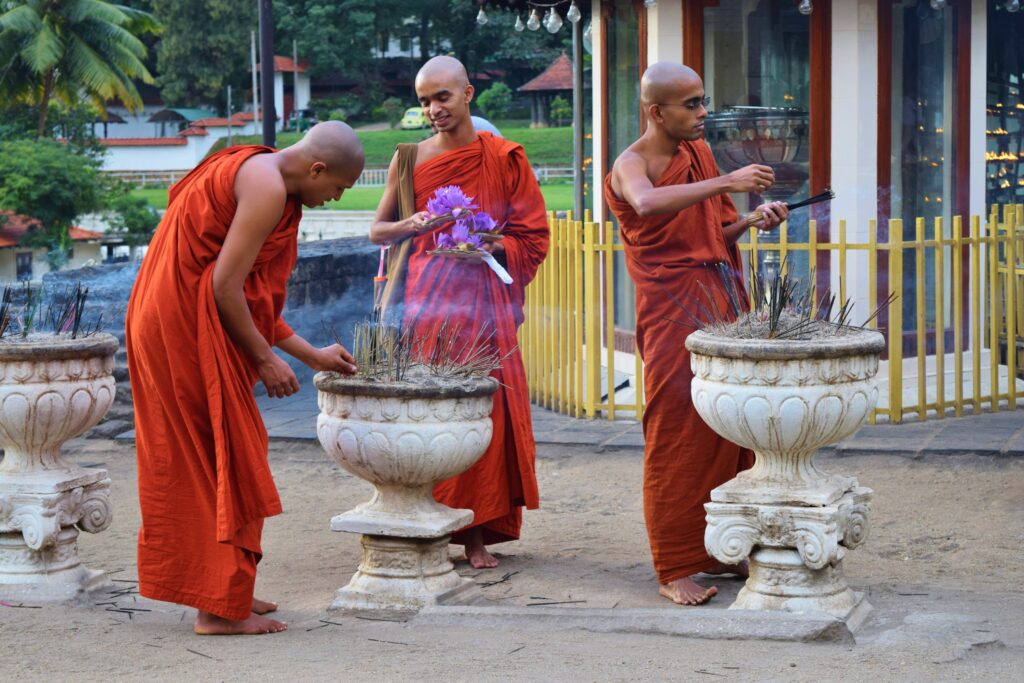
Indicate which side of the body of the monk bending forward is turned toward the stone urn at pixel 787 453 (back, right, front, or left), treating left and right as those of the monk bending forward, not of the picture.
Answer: front

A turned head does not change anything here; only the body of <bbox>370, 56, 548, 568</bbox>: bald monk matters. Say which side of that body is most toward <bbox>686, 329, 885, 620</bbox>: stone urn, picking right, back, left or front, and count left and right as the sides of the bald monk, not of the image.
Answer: left

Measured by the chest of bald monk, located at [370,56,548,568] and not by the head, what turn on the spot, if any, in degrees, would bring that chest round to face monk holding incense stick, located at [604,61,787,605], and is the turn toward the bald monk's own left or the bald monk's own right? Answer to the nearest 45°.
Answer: approximately 90° to the bald monk's own left

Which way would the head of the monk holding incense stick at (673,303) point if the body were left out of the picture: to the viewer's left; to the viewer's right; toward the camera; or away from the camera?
to the viewer's right

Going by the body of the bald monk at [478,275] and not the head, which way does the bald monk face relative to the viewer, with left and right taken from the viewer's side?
facing the viewer and to the left of the viewer

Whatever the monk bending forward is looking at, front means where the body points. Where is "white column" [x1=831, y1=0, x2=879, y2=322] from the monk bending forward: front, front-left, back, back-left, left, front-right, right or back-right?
front-left

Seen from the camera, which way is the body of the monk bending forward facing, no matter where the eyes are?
to the viewer's right

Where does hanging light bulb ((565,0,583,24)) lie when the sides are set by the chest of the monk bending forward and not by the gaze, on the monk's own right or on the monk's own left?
on the monk's own left

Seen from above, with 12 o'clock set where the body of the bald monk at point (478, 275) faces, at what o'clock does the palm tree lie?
The palm tree is roughly at 4 o'clock from the bald monk.

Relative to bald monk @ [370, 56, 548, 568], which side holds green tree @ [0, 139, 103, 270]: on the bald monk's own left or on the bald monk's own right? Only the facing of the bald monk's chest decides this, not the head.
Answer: on the bald monk's own right

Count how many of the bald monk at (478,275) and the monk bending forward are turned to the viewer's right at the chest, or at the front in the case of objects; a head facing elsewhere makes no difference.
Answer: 1

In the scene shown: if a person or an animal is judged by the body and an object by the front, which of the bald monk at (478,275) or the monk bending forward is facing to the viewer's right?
the monk bending forward

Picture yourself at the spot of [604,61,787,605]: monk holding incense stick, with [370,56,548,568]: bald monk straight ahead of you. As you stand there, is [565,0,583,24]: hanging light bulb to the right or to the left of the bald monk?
right
